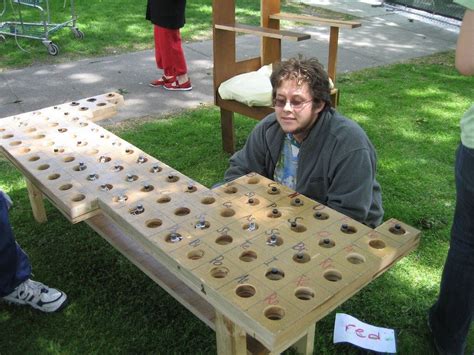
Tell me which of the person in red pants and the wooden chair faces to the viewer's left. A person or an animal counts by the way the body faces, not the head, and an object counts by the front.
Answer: the person in red pants

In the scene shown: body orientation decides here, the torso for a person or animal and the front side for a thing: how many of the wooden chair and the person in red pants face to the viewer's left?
1

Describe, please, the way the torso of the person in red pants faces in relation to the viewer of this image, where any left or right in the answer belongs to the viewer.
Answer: facing to the left of the viewer

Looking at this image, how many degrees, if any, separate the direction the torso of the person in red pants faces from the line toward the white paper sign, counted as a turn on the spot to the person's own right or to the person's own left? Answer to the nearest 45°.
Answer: approximately 90° to the person's own left

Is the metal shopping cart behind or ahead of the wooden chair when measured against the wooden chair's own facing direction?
behind

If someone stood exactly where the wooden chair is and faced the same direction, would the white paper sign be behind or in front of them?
in front

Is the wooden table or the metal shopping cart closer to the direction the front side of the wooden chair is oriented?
the wooden table

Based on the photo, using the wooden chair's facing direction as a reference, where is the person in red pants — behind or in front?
behind

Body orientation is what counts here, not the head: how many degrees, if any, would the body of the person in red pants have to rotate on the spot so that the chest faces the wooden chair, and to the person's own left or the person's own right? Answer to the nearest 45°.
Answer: approximately 90° to the person's own left

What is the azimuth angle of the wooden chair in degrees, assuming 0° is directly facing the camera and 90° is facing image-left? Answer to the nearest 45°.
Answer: approximately 315°

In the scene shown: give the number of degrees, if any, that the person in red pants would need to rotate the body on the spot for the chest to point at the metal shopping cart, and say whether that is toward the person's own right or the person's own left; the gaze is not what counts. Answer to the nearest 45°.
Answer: approximately 45° to the person's own right
